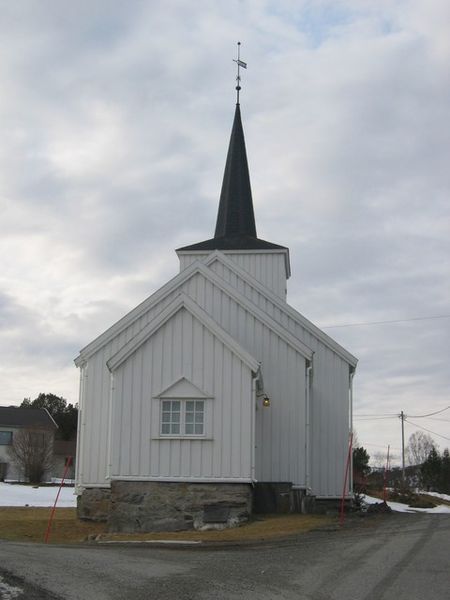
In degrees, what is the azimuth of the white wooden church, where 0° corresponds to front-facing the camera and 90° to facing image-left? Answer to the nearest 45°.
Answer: approximately 180°
